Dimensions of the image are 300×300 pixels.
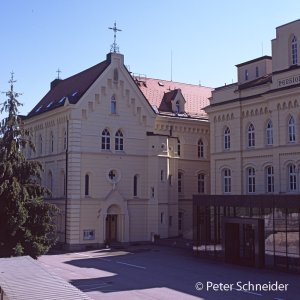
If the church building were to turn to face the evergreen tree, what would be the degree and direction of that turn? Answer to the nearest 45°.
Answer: approximately 45° to its right

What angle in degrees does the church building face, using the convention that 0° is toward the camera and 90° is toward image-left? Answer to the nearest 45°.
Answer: approximately 315°
